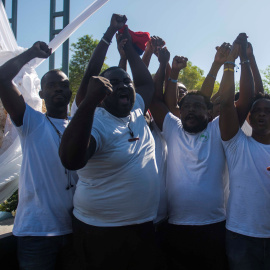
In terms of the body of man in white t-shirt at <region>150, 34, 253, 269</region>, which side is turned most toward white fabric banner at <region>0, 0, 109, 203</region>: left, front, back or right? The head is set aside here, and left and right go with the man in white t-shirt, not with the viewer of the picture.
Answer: right

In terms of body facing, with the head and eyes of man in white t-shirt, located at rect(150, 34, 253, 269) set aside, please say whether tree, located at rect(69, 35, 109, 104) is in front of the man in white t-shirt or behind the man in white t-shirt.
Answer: behind

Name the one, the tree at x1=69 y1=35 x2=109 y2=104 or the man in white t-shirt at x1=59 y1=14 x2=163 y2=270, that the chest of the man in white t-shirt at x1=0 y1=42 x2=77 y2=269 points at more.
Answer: the man in white t-shirt

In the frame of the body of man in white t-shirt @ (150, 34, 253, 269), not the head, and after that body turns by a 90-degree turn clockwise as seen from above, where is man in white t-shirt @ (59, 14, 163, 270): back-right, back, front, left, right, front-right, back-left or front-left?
front-left

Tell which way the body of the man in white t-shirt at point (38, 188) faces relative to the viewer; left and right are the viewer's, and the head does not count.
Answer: facing the viewer and to the right of the viewer

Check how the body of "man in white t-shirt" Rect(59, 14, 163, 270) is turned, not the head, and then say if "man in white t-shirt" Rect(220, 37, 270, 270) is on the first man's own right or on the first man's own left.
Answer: on the first man's own left

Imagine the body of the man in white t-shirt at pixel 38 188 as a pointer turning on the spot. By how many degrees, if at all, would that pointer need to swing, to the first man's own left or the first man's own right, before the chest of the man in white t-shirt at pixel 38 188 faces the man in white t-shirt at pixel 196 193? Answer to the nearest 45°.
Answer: approximately 45° to the first man's own left

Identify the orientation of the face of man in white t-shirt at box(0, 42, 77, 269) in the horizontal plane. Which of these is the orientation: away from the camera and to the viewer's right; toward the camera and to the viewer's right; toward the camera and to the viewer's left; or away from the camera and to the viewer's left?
toward the camera and to the viewer's right

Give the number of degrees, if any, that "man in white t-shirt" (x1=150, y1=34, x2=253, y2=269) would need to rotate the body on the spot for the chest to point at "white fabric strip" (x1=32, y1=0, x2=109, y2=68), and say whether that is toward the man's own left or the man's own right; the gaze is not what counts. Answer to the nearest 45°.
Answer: approximately 135° to the man's own right

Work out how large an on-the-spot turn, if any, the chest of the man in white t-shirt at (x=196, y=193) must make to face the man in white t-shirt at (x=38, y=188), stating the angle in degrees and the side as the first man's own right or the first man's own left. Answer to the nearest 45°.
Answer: approximately 90° to the first man's own right

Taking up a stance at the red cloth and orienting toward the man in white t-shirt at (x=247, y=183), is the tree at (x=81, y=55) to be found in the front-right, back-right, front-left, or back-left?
back-left
